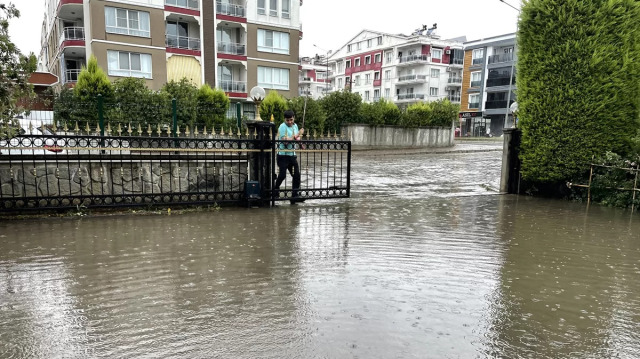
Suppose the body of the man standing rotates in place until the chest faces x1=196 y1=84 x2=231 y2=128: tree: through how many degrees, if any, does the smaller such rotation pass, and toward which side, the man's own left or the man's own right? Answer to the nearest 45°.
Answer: approximately 135° to the man's own left

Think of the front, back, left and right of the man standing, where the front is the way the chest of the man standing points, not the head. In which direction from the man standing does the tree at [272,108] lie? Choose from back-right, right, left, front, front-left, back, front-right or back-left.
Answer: back-left

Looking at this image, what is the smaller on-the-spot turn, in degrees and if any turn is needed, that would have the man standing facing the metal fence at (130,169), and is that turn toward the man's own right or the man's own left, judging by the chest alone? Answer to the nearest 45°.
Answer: approximately 135° to the man's own right

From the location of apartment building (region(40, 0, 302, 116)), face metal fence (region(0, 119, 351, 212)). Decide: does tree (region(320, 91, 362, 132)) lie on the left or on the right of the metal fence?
left

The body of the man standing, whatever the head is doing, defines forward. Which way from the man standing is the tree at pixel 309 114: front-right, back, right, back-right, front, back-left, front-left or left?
back-left

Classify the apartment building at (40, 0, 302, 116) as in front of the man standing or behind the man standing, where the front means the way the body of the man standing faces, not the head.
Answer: behind

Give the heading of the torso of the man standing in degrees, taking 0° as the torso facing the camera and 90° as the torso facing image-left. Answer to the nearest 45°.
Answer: approximately 315°
